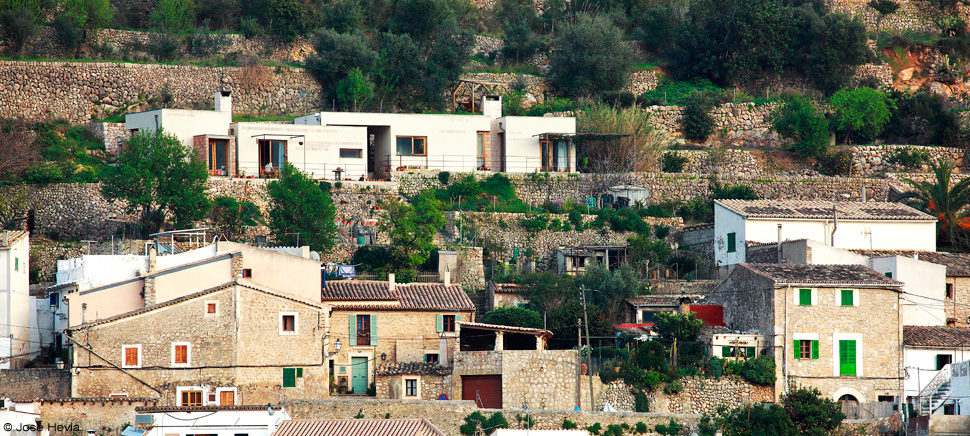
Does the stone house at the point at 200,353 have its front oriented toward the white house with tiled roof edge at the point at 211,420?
yes

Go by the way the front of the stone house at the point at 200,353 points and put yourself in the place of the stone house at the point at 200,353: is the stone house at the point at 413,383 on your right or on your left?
on your left

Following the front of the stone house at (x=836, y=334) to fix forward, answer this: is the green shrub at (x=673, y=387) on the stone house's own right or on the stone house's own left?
on the stone house's own right

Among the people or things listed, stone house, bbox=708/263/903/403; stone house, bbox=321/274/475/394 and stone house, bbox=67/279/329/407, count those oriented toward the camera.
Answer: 3

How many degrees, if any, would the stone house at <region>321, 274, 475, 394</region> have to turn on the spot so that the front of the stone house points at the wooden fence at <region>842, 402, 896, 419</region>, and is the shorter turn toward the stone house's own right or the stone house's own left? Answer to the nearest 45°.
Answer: approximately 90° to the stone house's own left

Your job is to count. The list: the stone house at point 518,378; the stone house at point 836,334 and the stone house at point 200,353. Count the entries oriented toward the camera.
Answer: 3

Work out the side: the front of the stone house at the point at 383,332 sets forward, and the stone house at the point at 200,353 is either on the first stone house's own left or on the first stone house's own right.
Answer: on the first stone house's own right

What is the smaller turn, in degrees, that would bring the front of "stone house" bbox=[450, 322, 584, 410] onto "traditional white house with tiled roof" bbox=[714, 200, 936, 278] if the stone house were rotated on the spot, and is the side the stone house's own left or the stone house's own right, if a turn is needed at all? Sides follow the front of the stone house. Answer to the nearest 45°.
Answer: approximately 135° to the stone house's own left

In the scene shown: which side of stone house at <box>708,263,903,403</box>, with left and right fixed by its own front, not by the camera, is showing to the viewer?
front

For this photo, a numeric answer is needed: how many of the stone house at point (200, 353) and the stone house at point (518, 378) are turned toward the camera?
2

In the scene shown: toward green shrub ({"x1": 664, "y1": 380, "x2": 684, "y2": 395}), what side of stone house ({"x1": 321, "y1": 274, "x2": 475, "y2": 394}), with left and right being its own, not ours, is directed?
left

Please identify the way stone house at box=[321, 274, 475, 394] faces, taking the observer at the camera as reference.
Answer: facing the viewer
